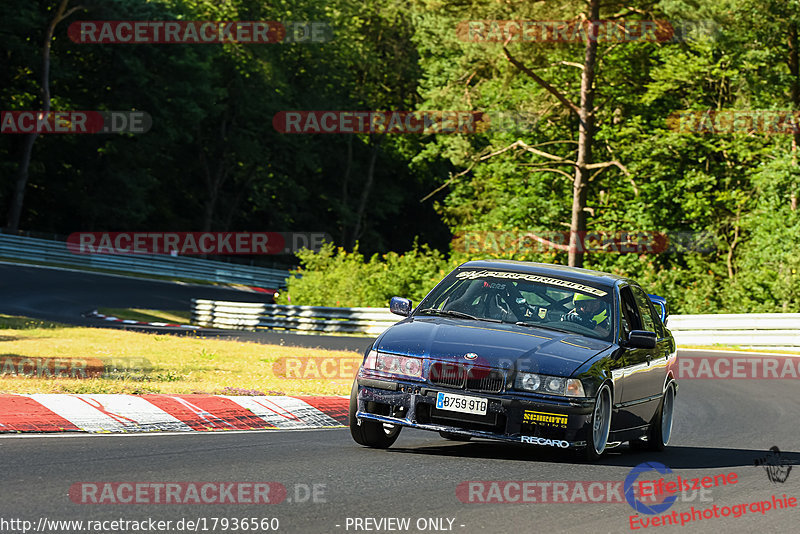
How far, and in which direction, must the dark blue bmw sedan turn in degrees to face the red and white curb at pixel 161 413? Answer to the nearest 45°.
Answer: approximately 45° to its right

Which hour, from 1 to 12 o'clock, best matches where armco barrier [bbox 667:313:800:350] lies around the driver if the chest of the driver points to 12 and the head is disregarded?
The armco barrier is roughly at 5 o'clock from the driver.

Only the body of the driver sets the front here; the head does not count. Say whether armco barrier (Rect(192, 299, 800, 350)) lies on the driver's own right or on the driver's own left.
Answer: on the driver's own right

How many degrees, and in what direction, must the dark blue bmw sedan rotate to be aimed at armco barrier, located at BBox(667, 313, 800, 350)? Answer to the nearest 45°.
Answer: approximately 135° to its right

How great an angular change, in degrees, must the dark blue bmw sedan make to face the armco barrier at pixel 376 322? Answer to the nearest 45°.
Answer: approximately 135° to its right

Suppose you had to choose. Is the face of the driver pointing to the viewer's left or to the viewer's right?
to the viewer's left

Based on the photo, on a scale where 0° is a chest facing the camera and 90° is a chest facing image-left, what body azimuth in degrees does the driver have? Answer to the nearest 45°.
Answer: approximately 45°
